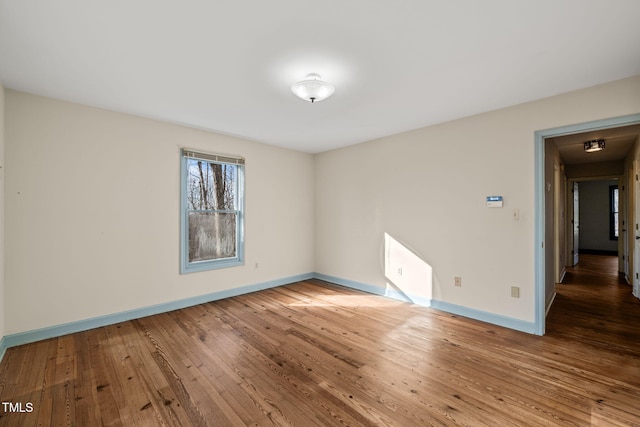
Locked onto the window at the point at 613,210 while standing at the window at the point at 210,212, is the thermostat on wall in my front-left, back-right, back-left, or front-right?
front-right

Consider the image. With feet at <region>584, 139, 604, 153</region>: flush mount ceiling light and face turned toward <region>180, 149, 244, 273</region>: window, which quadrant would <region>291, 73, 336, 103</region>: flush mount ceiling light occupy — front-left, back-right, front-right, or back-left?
front-left

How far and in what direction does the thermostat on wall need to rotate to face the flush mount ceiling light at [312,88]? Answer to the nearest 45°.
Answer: approximately 45° to its right

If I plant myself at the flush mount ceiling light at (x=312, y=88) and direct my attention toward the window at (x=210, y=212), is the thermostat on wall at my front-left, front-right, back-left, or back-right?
back-right

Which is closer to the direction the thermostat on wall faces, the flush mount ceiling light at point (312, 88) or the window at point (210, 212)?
the flush mount ceiling light

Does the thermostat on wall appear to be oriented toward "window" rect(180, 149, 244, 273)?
no

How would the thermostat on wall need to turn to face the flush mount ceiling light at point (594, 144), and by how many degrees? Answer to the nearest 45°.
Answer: approximately 135° to its left

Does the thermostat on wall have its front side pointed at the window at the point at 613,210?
no

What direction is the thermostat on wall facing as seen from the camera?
toward the camera

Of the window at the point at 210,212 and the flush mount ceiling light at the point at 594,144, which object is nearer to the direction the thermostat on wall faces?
the window
